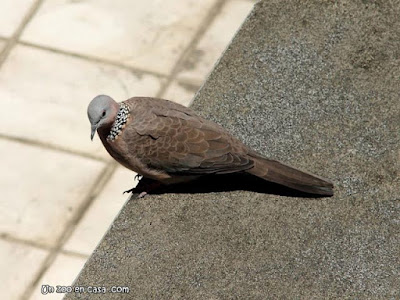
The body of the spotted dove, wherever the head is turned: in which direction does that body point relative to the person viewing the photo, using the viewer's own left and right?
facing to the left of the viewer
